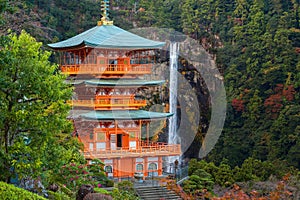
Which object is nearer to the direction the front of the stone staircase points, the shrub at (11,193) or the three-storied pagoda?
the shrub

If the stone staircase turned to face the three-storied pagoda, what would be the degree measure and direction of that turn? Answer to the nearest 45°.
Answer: approximately 135° to its right

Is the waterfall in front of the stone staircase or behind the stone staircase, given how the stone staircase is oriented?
behind

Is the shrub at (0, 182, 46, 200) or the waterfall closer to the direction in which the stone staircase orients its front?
the shrub

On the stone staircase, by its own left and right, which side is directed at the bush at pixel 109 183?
right

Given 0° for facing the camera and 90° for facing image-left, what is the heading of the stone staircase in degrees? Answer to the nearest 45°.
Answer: approximately 0°

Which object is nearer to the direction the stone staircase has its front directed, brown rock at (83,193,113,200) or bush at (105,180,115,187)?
the brown rock

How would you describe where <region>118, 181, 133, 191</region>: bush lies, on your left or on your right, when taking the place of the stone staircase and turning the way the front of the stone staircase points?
on your right

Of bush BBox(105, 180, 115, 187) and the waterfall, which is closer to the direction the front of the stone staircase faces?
the bush
